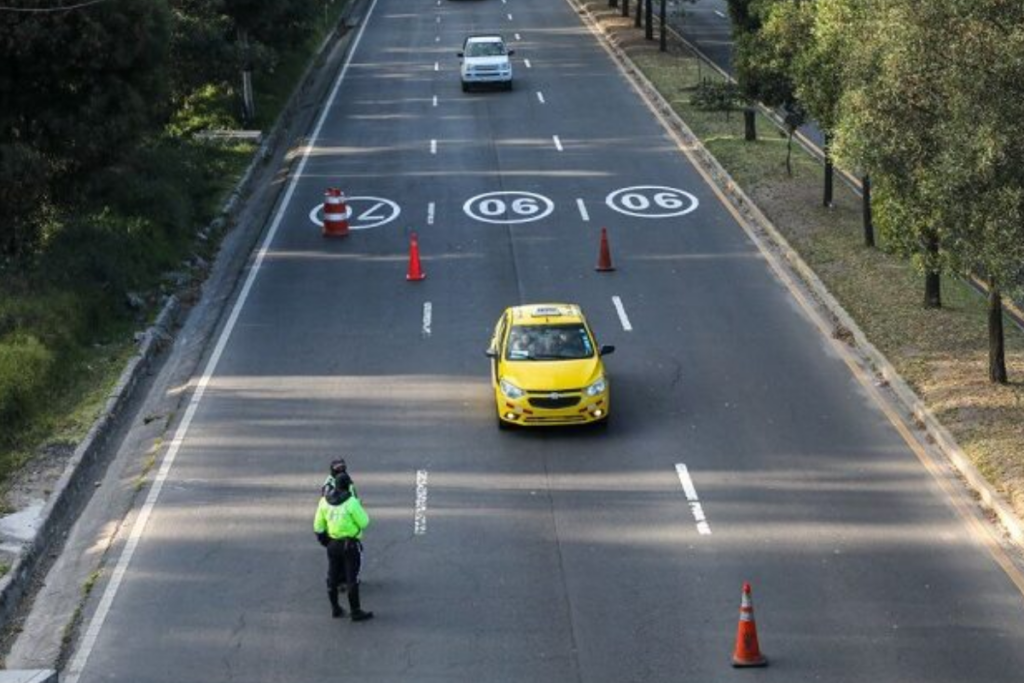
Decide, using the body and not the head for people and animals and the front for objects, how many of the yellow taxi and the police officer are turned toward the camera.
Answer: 1

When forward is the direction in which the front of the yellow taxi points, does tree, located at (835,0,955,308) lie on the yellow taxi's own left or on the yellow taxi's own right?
on the yellow taxi's own left

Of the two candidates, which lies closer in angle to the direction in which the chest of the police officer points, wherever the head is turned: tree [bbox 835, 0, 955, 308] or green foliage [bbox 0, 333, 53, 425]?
the tree

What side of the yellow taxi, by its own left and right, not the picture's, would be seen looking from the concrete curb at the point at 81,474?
right

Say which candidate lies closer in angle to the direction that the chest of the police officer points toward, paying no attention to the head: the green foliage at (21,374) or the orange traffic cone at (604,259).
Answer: the orange traffic cone

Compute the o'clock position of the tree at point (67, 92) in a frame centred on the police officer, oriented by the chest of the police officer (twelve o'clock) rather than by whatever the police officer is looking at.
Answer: The tree is roughly at 10 o'clock from the police officer.

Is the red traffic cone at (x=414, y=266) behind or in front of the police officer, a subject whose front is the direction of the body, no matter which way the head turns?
in front

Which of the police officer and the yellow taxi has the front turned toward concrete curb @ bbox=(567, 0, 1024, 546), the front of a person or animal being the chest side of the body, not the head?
the police officer

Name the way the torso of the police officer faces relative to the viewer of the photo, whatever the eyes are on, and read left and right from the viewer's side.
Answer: facing away from the viewer and to the right of the viewer

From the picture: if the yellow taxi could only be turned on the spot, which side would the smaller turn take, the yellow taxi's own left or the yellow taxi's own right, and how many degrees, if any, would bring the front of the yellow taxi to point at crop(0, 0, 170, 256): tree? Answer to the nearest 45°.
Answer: approximately 135° to the yellow taxi's own right

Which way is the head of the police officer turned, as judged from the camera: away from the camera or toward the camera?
away from the camera

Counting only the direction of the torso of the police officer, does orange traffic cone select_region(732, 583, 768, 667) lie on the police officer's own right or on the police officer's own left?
on the police officer's own right

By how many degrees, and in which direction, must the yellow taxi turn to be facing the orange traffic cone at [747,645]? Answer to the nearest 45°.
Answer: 0° — it already faces it
